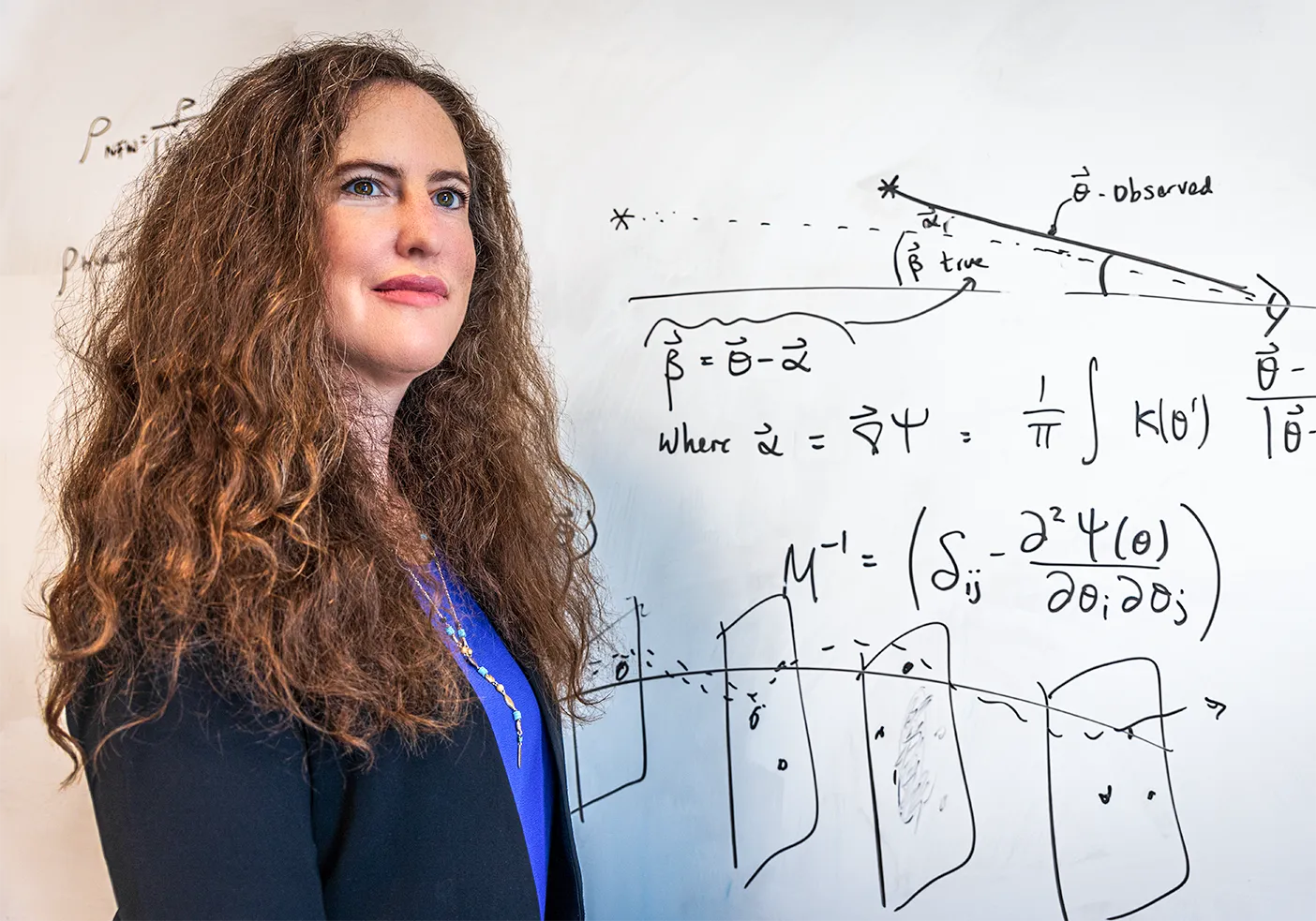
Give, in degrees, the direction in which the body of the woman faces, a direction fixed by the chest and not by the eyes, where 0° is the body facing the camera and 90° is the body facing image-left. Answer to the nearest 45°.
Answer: approximately 315°
